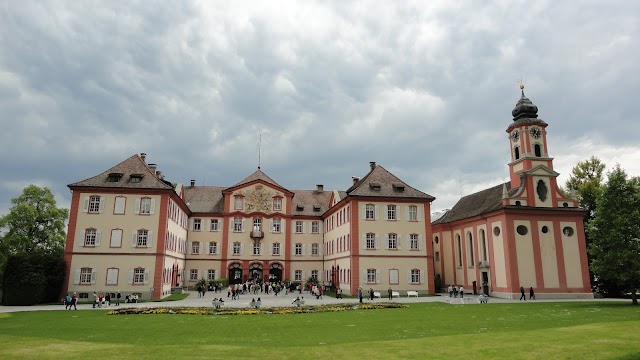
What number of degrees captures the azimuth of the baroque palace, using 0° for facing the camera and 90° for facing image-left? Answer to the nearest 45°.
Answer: approximately 0°

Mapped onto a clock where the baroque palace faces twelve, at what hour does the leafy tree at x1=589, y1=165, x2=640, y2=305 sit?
The leafy tree is roughly at 10 o'clock from the baroque palace.
